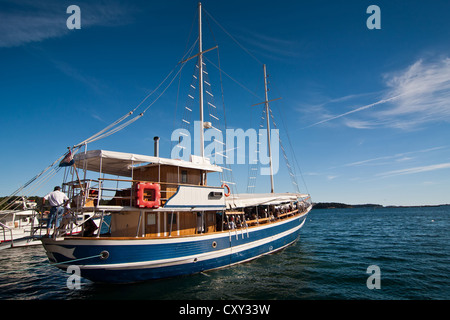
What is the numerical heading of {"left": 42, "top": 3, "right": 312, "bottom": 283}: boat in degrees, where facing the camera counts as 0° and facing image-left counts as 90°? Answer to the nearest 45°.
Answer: approximately 225°
